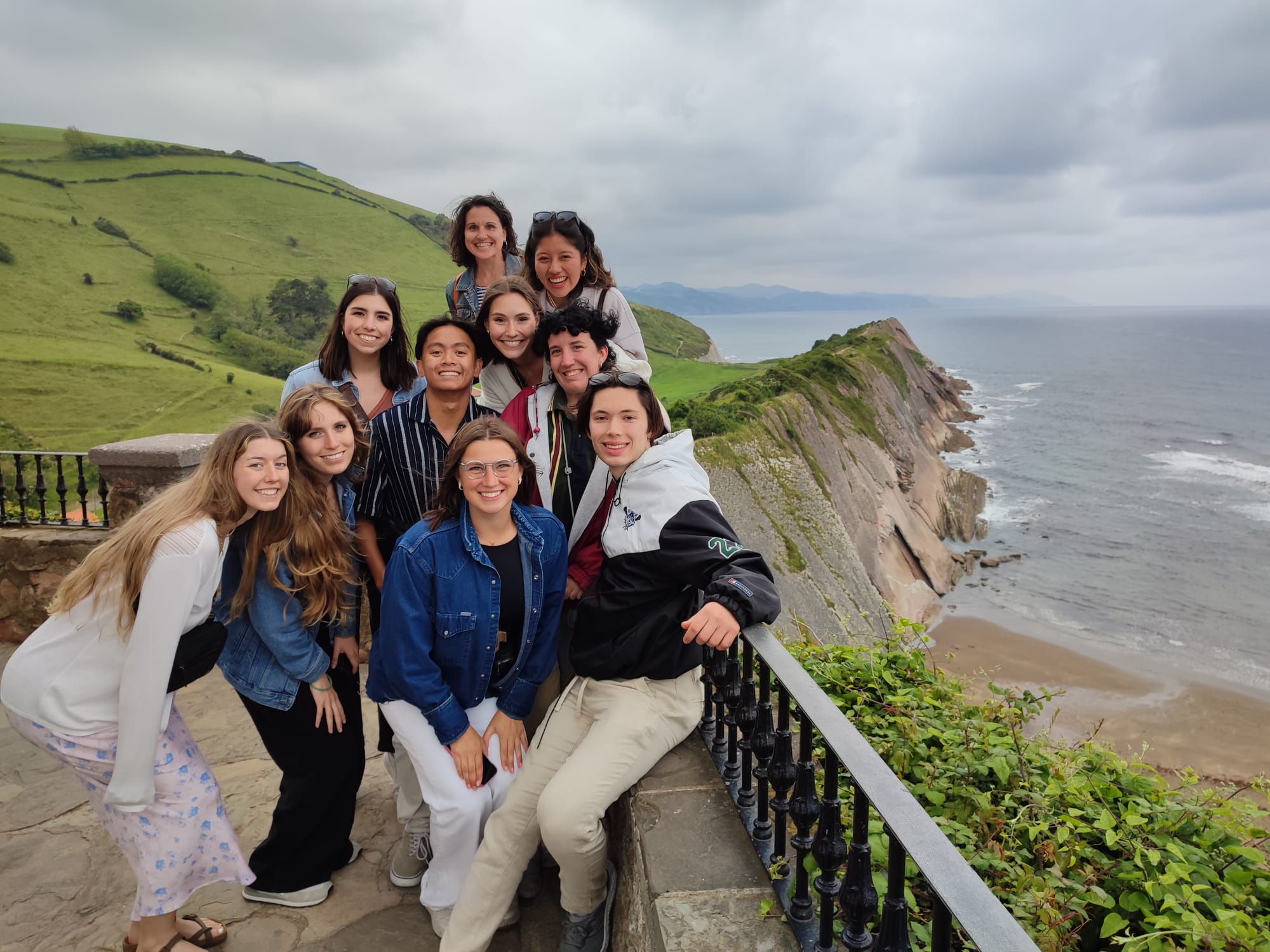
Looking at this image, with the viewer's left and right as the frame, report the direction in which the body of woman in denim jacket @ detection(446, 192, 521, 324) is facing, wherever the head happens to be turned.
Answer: facing the viewer

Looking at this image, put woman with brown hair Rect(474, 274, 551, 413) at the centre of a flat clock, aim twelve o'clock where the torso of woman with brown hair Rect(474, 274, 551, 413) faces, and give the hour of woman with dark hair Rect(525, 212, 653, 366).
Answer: woman with dark hair Rect(525, 212, 653, 366) is roughly at 7 o'clock from woman with brown hair Rect(474, 274, 551, 413).

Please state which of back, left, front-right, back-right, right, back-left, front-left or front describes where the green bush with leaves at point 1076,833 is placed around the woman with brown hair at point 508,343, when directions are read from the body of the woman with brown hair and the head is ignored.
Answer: front-left

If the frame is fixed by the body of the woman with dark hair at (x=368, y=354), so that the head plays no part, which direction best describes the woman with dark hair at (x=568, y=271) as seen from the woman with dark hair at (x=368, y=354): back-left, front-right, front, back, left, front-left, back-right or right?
left

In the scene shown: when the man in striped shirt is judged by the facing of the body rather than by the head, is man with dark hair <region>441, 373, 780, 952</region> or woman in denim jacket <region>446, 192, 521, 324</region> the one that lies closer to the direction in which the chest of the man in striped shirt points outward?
the man with dark hair

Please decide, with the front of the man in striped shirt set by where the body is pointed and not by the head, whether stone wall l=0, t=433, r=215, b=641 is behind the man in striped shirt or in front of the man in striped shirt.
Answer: behind

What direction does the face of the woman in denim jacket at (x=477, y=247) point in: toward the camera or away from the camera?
toward the camera

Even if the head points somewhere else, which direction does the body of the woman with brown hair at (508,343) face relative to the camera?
toward the camera

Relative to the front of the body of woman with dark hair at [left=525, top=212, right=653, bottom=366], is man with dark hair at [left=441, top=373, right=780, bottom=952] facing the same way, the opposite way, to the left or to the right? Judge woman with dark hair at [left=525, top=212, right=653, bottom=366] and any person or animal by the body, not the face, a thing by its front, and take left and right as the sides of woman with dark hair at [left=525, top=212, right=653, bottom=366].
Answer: the same way

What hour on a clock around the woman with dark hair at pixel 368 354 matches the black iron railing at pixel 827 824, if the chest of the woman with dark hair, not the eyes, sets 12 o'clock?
The black iron railing is roughly at 11 o'clock from the woman with dark hair.

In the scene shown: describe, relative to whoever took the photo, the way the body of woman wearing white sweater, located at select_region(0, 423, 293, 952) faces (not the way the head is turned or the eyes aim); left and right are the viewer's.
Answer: facing to the right of the viewer

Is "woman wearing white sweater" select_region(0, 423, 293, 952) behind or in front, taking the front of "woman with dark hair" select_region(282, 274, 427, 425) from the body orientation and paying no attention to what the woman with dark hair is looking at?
in front

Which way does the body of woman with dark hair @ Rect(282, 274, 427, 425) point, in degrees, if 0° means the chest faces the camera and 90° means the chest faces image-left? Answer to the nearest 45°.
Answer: approximately 0°

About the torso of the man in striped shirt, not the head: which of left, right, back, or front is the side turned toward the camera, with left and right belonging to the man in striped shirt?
front

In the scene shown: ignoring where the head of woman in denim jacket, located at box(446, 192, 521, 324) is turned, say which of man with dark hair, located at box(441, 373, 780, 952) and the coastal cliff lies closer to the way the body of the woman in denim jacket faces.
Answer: the man with dark hair

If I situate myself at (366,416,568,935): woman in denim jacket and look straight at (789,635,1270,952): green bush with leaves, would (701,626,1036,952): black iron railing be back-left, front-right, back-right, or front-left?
front-right

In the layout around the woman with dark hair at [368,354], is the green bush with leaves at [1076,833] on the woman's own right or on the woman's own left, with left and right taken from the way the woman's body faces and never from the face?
on the woman's own left

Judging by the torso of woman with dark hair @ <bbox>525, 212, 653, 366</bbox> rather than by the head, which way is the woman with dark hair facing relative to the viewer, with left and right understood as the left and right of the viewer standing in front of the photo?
facing the viewer and to the left of the viewer

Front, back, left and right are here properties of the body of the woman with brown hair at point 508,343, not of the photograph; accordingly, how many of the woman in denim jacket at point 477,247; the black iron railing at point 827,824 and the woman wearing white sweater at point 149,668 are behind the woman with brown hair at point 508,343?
1
